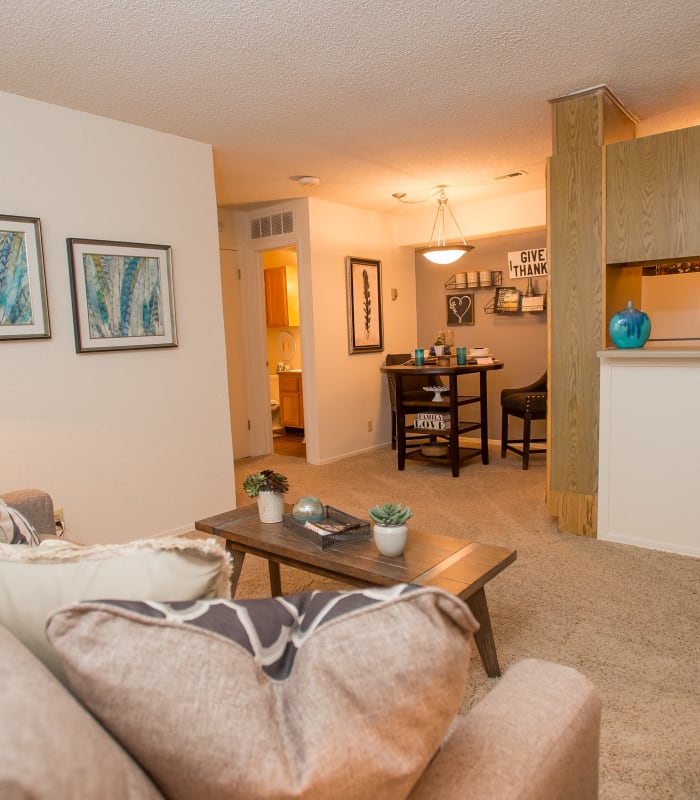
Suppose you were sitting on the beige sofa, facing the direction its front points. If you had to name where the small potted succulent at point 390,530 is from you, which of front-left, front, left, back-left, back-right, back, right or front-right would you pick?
front-left

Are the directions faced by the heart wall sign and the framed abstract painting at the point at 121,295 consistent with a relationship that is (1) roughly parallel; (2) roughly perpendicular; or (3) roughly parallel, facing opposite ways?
roughly perpendicular

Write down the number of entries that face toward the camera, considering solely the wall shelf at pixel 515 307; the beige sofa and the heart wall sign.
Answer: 2

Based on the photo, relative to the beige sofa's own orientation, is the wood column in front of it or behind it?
in front

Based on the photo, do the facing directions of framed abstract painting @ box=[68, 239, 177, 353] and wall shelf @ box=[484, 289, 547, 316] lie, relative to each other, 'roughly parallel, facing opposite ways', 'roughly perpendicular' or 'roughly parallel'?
roughly perpendicular

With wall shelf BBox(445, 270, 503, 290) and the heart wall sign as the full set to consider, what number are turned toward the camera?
2

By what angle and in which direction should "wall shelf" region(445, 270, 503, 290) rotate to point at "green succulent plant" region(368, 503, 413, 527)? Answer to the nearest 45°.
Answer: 0° — it already faces it

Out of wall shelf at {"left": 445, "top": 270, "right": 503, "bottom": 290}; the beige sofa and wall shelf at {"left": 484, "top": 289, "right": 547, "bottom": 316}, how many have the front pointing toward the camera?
2

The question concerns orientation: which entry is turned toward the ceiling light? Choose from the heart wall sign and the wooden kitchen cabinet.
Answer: the heart wall sign

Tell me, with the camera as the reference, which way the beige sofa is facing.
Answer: facing away from the viewer and to the right of the viewer

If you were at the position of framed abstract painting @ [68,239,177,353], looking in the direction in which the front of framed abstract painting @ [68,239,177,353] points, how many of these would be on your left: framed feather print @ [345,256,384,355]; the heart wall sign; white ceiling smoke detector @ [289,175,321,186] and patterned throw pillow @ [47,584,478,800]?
3

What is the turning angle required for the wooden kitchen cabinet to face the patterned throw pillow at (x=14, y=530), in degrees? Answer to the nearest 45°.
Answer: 0° — it already faces it

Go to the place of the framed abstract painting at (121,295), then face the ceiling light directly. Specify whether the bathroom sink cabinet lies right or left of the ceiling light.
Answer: left

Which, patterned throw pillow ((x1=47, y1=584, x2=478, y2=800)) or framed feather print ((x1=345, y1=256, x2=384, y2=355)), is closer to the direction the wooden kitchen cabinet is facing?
the patterned throw pillow

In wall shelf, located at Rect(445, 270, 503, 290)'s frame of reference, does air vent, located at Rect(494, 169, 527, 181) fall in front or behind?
in front
